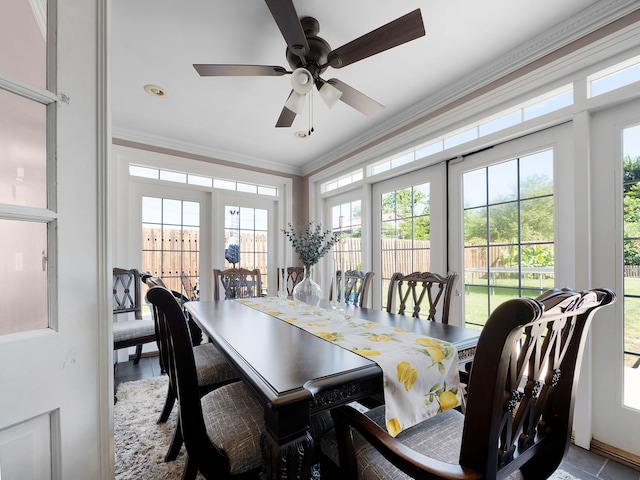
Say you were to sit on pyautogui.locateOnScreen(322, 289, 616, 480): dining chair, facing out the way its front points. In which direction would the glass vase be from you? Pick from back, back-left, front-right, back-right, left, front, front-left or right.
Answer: front

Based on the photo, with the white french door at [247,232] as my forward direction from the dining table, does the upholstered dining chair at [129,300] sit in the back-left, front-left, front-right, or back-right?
front-left

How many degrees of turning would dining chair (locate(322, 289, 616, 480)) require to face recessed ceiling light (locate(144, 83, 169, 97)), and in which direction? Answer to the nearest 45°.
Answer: approximately 45° to its left

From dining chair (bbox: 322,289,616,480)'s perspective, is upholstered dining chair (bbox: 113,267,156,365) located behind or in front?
in front

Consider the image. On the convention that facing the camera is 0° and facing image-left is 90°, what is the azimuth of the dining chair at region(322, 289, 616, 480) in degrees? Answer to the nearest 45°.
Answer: approximately 135°

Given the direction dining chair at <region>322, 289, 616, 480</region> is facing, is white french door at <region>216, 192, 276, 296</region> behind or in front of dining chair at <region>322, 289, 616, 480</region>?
in front

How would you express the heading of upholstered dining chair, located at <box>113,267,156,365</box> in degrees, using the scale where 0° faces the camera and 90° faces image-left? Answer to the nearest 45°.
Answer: approximately 315°

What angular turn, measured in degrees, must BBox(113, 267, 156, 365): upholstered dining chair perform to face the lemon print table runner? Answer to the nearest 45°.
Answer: approximately 45° to its right
